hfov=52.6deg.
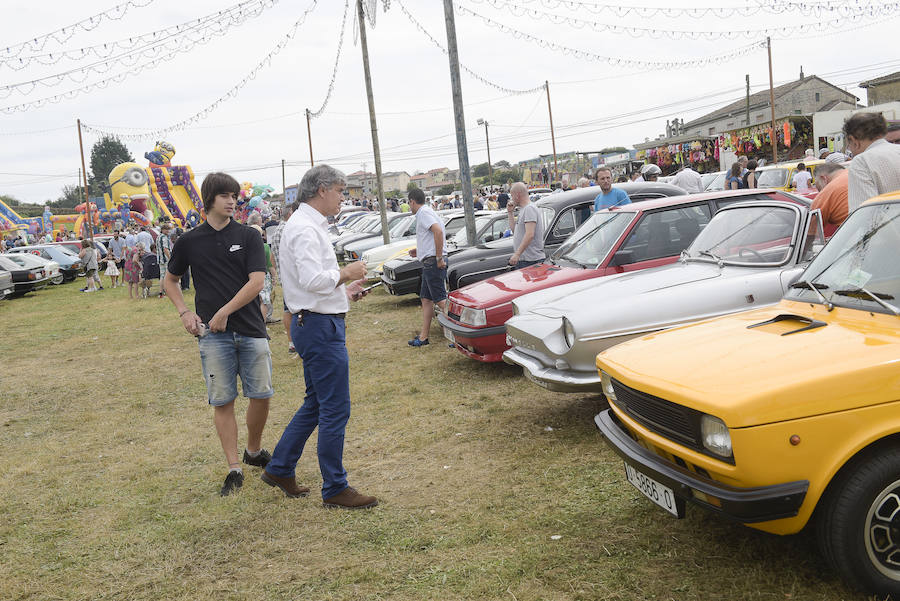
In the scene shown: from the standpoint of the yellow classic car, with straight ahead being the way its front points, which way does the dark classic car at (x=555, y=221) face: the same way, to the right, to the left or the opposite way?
the same way

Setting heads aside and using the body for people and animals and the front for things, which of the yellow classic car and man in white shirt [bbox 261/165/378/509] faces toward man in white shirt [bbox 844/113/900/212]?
man in white shirt [bbox 261/165/378/509]

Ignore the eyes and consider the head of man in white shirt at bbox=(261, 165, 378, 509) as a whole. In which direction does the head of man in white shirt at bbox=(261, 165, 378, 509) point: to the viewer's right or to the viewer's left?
to the viewer's right

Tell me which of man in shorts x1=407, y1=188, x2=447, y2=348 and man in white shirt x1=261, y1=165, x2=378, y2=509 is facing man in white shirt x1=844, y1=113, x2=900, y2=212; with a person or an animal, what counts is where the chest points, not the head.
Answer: man in white shirt x1=261, y1=165, x2=378, y2=509

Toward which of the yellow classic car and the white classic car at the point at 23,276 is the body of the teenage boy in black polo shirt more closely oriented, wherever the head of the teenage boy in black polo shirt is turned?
the yellow classic car

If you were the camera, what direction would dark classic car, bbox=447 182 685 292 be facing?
facing the viewer and to the left of the viewer

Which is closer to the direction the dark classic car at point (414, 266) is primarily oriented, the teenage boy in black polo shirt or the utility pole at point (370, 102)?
the teenage boy in black polo shirt

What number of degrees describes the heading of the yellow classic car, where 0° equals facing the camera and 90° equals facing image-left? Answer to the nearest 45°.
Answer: approximately 45°

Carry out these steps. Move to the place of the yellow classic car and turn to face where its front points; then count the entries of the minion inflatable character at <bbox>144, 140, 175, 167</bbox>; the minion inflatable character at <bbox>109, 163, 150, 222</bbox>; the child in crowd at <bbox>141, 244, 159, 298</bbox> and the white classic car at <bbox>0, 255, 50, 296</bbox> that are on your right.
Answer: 4
